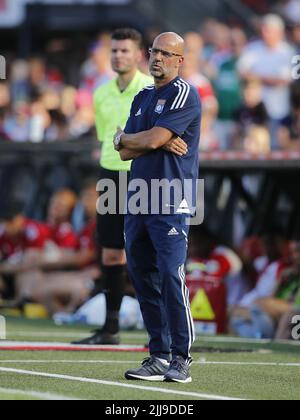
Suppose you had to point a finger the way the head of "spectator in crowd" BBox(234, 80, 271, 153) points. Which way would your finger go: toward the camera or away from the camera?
toward the camera

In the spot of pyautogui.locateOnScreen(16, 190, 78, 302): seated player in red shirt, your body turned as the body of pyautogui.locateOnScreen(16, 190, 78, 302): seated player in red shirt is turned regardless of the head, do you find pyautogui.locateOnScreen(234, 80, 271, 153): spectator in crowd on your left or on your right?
on your left

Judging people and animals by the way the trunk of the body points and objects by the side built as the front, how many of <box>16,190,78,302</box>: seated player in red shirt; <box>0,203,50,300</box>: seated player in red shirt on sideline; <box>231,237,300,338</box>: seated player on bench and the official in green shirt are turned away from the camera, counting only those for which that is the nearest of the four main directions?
0

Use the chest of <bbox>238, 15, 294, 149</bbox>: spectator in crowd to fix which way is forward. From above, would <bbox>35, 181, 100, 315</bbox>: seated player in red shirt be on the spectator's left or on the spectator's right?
on the spectator's right

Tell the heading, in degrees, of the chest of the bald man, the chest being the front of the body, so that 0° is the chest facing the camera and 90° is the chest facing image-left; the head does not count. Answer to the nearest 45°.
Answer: approximately 45°

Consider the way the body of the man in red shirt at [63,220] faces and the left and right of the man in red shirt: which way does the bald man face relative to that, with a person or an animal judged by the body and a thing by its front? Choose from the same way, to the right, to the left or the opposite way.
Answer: the same way

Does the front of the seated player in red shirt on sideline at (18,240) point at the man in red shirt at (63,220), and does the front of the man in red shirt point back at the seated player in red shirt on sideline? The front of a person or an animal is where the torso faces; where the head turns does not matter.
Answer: no

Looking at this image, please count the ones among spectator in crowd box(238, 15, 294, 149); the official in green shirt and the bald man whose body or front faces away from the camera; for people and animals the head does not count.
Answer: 0

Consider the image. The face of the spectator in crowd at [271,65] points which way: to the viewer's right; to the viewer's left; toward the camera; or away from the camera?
toward the camera

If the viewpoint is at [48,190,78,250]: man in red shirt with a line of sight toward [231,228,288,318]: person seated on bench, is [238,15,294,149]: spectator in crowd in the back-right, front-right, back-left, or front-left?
front-left

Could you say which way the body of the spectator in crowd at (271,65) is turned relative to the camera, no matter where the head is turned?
toward the camera

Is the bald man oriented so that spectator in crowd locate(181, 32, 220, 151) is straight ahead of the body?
no

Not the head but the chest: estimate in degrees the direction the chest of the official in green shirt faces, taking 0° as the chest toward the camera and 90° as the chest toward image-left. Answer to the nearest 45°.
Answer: approximately 45°
